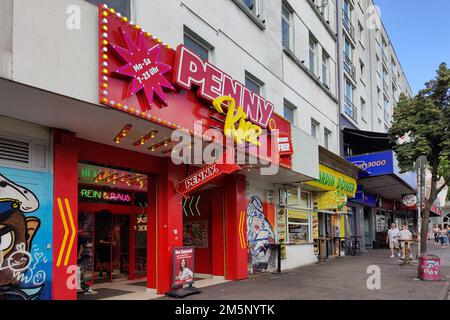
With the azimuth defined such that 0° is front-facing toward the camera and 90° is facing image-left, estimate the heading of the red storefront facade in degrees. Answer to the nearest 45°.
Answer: approximately 315°

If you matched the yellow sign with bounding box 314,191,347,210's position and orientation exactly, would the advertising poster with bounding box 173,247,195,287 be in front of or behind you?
in front

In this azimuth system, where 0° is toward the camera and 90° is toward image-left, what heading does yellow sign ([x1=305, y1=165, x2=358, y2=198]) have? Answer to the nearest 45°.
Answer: approximately 315°

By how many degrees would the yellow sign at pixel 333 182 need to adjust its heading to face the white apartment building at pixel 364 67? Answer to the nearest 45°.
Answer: approximately 135° to its left

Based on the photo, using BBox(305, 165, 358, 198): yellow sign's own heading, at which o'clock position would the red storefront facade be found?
The red storefront facade is roughly at 2 o'clock from the yellow sign.

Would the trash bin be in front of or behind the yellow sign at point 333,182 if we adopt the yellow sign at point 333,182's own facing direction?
in front

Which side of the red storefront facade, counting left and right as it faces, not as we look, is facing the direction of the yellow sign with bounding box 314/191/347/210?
left

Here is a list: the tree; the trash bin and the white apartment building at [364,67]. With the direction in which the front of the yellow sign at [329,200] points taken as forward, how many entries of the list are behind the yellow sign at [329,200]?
1

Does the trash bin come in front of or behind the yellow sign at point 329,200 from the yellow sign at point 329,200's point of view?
in front
